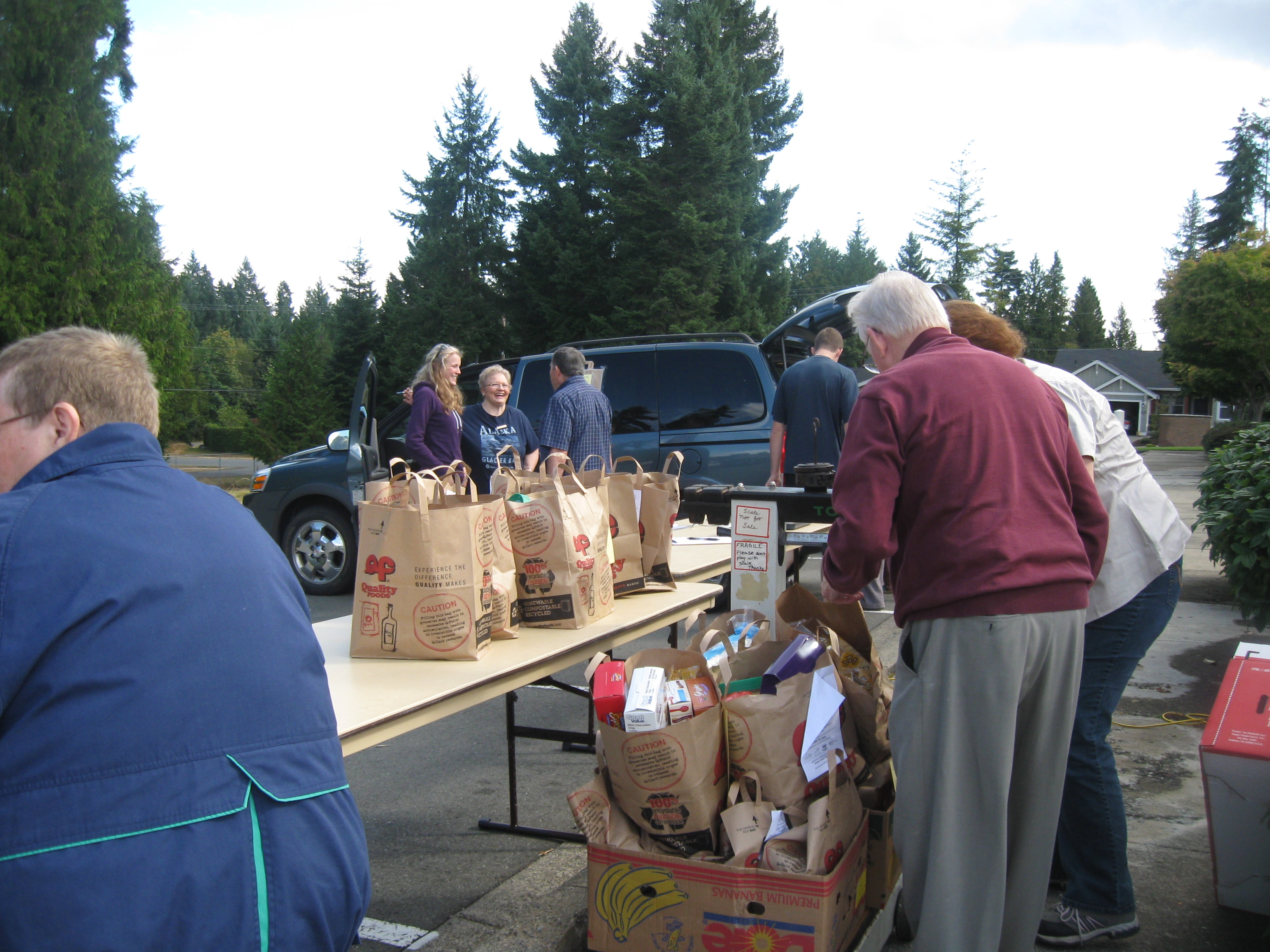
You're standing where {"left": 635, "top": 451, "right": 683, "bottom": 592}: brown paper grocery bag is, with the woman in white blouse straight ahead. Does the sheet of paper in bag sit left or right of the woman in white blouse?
right

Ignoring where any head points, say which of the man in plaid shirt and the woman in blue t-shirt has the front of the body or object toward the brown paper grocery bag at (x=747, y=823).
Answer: the woman in blue t-shirt

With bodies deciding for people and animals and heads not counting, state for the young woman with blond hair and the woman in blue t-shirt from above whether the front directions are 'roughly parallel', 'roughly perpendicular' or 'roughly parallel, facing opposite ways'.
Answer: roughly perpendicular

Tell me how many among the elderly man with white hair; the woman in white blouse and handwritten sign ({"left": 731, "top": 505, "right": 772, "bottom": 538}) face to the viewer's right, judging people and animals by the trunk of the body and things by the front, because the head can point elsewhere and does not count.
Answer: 0

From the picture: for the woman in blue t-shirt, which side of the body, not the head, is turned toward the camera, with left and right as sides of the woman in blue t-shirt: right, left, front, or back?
front

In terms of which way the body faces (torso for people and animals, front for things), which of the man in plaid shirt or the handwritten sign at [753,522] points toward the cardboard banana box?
the handwritten sign

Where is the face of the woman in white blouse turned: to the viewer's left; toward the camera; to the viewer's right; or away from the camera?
away from the camera

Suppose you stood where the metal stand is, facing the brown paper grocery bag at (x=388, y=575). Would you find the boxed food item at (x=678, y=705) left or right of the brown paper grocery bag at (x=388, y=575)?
left

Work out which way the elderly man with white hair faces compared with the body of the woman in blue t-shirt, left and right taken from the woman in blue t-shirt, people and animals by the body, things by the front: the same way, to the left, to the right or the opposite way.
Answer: the opposite way

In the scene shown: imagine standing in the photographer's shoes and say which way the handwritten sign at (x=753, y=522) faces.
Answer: facing the viewer

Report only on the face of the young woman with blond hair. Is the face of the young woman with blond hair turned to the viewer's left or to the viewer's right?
to the viewer's right

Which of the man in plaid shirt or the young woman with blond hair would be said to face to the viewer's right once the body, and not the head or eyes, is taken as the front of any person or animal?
the young woman with blond hair
